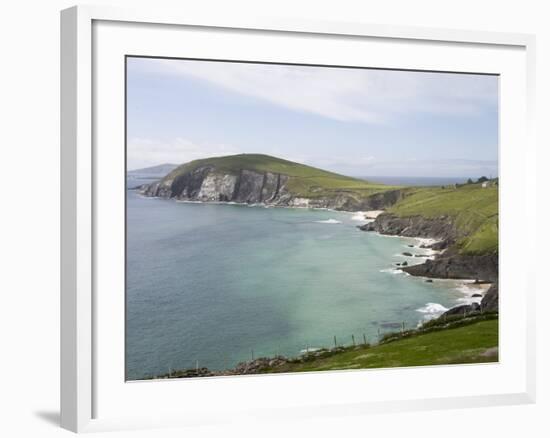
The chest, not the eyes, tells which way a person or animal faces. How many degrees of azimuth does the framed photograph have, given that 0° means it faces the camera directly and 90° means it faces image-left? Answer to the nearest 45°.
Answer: approximately 315°
